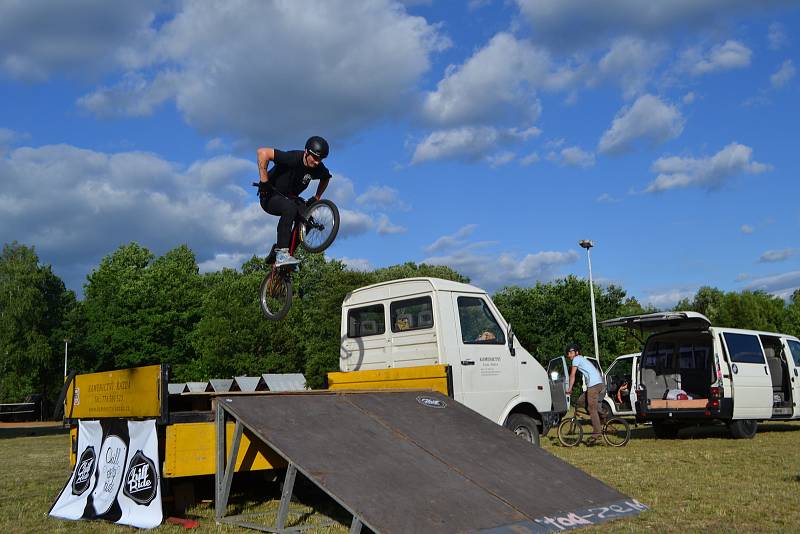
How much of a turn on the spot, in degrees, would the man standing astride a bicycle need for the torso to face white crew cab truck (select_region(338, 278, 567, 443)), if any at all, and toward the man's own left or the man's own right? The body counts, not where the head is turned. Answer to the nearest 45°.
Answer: approximately 45° to the man's own left

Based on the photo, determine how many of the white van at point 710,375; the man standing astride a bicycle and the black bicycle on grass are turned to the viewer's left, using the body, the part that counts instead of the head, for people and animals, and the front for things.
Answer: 2

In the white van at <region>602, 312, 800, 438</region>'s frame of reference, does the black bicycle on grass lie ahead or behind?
behind

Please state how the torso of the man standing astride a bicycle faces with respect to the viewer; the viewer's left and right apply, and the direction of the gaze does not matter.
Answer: facing to the left of the viewer

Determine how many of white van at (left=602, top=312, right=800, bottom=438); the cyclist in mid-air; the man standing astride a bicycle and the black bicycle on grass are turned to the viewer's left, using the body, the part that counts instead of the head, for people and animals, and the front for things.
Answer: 2

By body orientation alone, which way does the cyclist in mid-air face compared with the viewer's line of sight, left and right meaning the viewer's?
facing the viewer and to the right of the viewer

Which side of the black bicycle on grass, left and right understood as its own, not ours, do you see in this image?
left

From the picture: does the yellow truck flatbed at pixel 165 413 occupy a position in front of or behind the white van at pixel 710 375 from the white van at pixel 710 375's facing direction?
behind

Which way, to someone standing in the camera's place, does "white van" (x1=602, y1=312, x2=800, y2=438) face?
facing away from the viewer and to the right of the viewer
